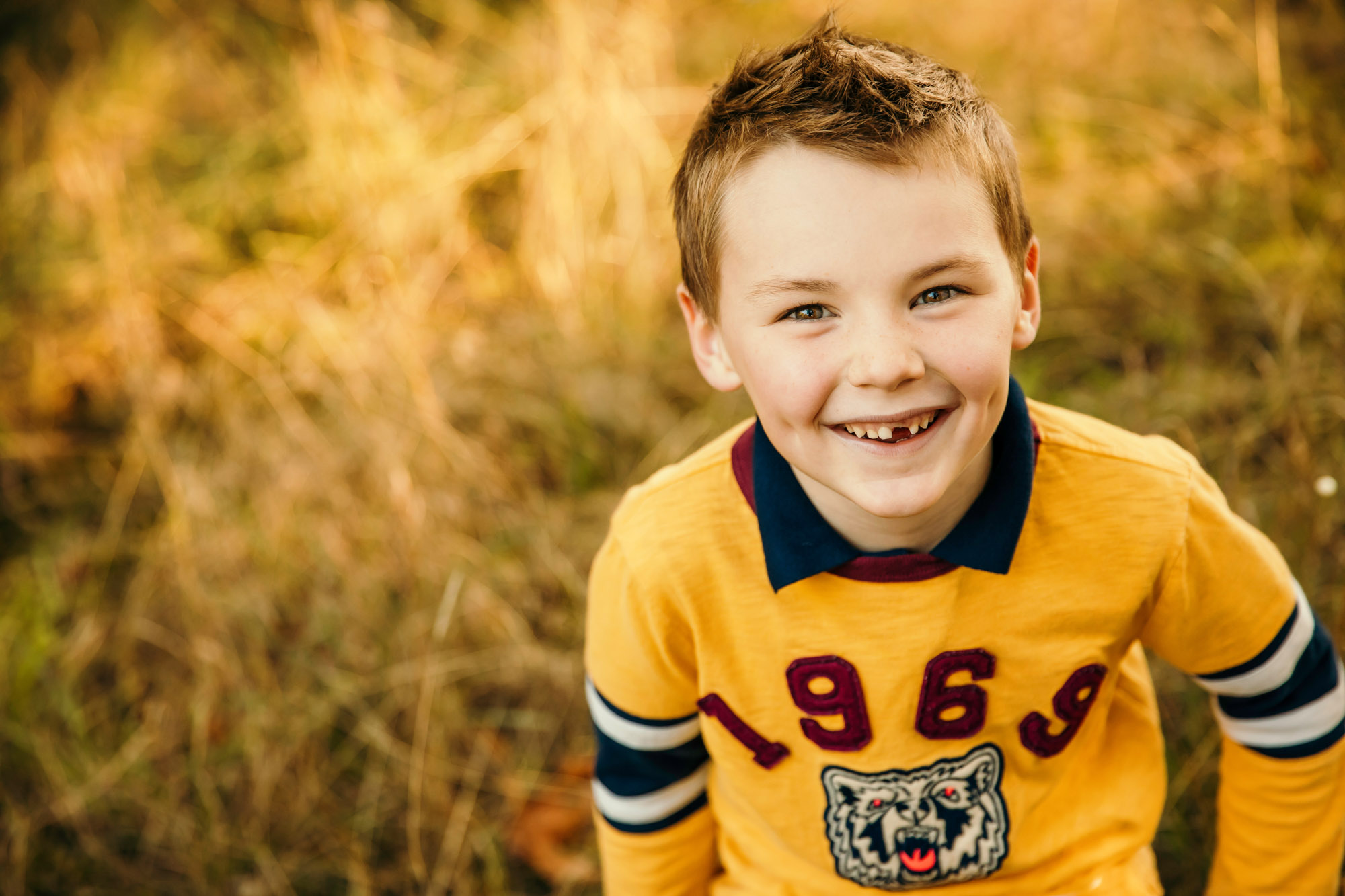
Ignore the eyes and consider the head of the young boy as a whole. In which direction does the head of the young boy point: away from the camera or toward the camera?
toward the camera

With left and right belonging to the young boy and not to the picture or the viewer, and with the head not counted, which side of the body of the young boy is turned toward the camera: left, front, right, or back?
front
